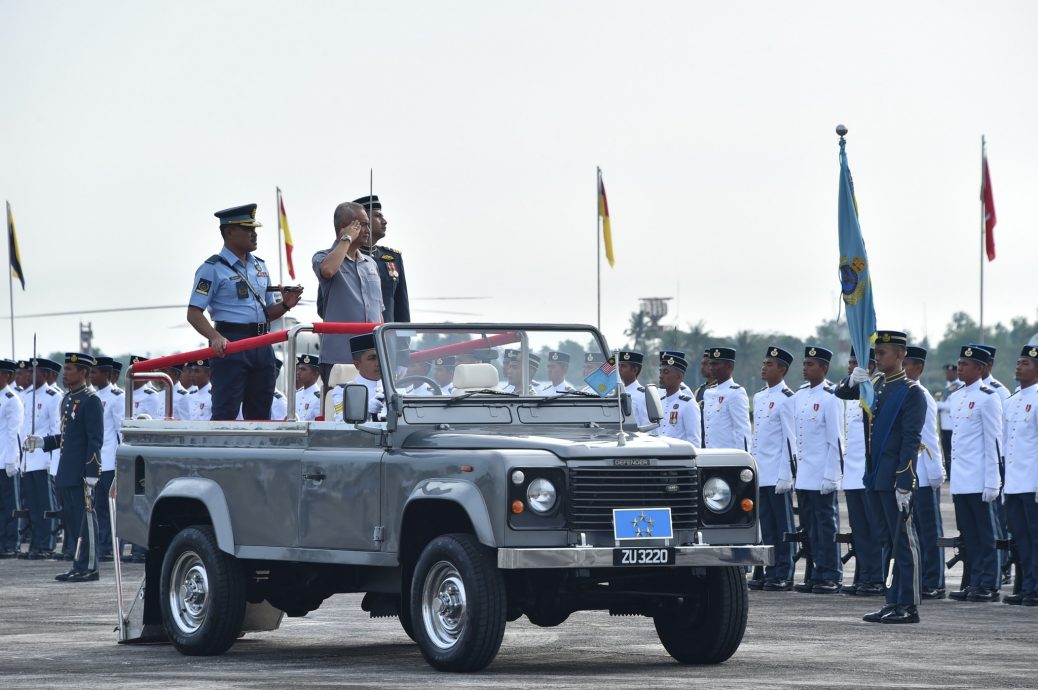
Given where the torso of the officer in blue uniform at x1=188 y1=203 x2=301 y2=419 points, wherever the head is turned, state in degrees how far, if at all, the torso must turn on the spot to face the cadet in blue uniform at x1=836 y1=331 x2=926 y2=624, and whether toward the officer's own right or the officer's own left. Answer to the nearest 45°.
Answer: approximately 45° to the officer's own left

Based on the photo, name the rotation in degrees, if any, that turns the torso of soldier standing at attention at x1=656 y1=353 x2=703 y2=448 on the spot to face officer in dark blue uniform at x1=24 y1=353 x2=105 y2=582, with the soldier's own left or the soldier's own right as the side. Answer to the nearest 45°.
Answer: approximately 45° to the soldier's own right

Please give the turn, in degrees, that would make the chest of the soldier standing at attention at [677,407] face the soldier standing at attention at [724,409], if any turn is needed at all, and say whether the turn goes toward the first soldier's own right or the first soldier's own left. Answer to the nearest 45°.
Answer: approximately 90° to the first soldier's own left

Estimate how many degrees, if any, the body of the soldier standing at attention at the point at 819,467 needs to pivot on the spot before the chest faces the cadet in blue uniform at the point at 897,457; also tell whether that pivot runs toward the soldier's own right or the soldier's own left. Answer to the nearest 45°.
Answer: approximately 45° to the soldier's own left

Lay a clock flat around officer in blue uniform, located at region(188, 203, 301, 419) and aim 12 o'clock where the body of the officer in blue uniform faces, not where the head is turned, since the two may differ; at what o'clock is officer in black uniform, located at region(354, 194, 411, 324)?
The officer in black uniform is roughly at 10 o'clock from the officer in blue uniform.
